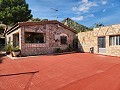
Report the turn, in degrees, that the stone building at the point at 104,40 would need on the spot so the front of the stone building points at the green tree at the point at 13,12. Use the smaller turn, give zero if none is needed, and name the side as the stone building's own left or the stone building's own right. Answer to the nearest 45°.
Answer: approximately 90° to the stone building's own right

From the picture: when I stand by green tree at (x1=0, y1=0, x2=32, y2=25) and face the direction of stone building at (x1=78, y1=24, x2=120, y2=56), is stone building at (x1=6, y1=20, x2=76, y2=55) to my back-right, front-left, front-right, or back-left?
front-right

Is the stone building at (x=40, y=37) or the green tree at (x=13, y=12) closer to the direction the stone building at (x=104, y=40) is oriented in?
the stone building

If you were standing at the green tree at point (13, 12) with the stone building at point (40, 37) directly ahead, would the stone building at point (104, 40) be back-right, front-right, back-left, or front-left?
front-left

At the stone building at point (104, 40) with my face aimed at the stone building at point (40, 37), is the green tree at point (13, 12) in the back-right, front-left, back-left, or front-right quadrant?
front-right

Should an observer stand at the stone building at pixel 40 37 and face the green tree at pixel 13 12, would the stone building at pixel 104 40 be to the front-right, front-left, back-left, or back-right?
back-right
